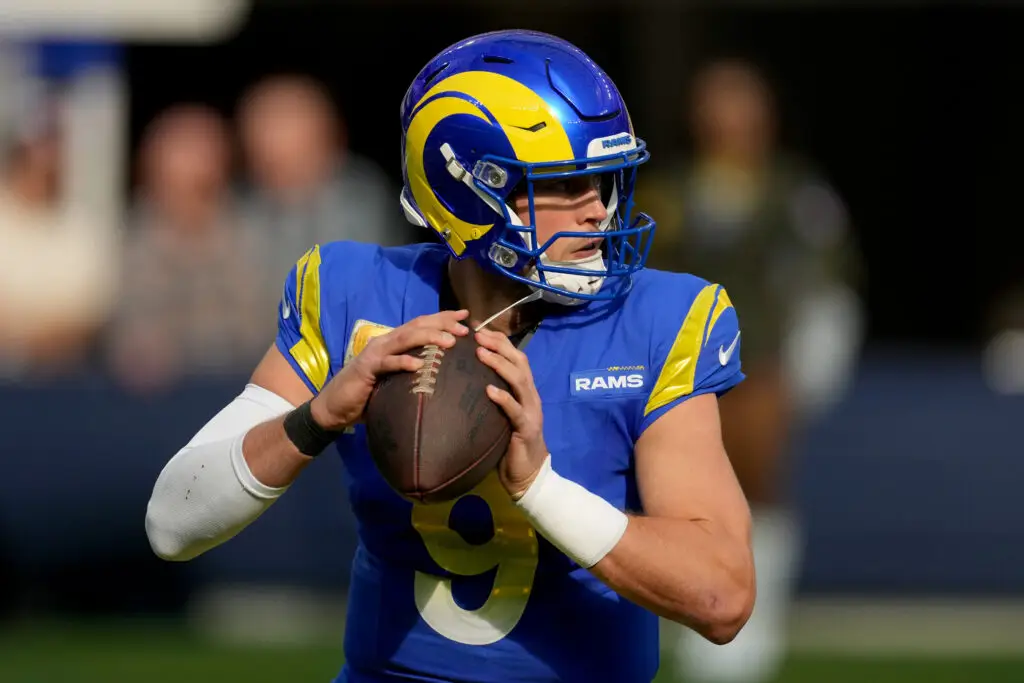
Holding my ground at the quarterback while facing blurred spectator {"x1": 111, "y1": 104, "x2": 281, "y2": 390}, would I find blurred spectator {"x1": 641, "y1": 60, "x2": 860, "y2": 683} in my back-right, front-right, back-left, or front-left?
front-right

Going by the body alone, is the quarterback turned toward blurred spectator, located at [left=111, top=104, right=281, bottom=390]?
no

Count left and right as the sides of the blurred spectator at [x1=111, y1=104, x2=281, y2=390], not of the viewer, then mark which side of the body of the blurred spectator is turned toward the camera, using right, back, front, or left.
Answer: front

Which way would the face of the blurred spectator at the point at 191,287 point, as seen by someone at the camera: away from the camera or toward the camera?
toward the camera

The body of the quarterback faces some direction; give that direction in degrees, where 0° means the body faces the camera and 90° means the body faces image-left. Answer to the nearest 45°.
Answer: approximately 0°

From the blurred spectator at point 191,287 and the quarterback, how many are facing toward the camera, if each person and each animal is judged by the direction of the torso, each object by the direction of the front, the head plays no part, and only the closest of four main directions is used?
2

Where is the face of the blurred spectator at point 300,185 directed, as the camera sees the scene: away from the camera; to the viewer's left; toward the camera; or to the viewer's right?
toward the camera

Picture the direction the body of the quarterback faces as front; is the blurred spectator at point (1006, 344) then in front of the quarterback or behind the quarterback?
behind

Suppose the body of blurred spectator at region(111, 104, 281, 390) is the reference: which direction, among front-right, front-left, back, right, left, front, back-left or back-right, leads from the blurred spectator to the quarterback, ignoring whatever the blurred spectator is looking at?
front

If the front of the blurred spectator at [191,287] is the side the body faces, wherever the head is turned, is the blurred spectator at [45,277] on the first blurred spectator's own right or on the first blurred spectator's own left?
on the first blurred spectator's own right

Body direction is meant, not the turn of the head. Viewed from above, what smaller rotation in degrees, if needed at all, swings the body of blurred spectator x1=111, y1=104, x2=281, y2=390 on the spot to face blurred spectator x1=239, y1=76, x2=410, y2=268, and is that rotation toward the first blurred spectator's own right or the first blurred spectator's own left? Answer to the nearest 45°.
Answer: approximately 90° to the first blurred spectator's own left

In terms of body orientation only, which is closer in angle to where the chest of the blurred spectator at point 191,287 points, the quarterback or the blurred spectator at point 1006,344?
the quarterback

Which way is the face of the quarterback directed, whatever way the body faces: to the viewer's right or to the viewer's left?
to the viewer's right

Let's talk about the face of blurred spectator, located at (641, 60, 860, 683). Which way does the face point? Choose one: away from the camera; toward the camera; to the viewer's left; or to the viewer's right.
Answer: toward the camera

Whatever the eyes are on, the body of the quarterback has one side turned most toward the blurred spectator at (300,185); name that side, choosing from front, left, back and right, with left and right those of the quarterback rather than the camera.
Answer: back

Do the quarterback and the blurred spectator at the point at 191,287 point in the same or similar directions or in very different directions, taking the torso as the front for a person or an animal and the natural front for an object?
same or similar directions
